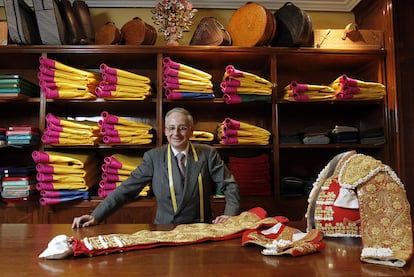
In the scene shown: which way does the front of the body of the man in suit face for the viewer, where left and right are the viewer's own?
facing the viewer

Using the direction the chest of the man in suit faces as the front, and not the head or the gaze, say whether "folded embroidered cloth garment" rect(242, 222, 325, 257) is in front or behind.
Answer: in front

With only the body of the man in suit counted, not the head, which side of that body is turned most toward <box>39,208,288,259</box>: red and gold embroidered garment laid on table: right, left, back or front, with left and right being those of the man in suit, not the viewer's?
front

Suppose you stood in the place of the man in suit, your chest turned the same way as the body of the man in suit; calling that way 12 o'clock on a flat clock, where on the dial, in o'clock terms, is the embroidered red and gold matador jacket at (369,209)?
The embroidered red and gold matador jacket is roughly at 11 o'clock from the man in suit.

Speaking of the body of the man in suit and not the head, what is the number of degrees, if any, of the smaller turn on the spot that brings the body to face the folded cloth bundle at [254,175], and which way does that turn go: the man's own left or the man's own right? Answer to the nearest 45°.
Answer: approximately 135° to the man's own left
